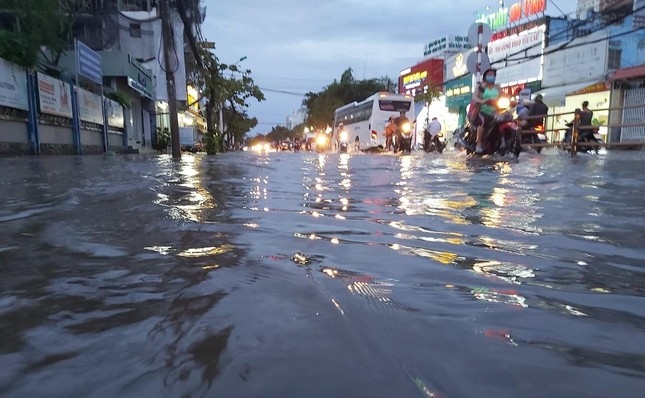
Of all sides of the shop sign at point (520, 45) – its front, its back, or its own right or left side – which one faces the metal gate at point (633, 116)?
left

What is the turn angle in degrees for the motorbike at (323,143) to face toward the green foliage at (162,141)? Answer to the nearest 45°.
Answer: approximately 45° to its right

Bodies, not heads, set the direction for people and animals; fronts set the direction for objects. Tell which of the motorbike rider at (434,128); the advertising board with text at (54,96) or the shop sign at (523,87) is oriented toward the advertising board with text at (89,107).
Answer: the shop sign

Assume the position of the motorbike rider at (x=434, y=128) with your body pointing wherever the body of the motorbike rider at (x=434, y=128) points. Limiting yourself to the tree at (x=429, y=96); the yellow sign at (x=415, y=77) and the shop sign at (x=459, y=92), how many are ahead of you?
3

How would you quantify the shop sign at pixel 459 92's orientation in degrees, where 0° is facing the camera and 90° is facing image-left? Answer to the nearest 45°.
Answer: approximately 45°
